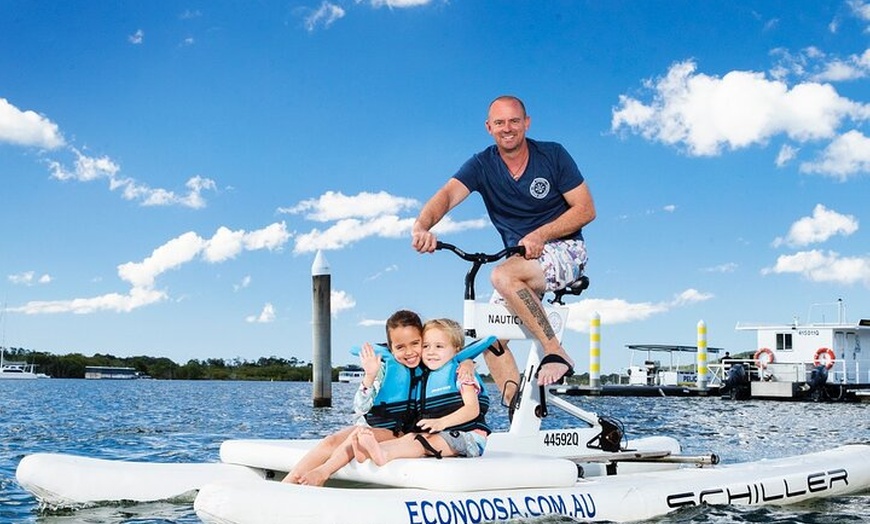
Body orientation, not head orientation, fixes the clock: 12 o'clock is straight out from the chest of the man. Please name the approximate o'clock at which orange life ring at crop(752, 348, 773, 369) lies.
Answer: The orange life ring is roughly at 5 o'clock from the man.

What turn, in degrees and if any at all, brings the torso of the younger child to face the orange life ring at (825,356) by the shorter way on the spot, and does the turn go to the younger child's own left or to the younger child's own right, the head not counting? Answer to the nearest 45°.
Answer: approximately 180°

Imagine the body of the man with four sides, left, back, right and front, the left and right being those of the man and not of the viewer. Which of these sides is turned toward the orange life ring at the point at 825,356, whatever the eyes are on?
back

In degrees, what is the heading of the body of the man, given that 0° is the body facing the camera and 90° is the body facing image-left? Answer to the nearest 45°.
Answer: approximately 45°

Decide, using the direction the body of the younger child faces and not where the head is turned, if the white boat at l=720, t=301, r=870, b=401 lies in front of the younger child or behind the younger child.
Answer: behind

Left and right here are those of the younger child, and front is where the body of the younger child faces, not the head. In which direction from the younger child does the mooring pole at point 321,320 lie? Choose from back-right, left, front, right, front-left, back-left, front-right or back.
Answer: back-right
